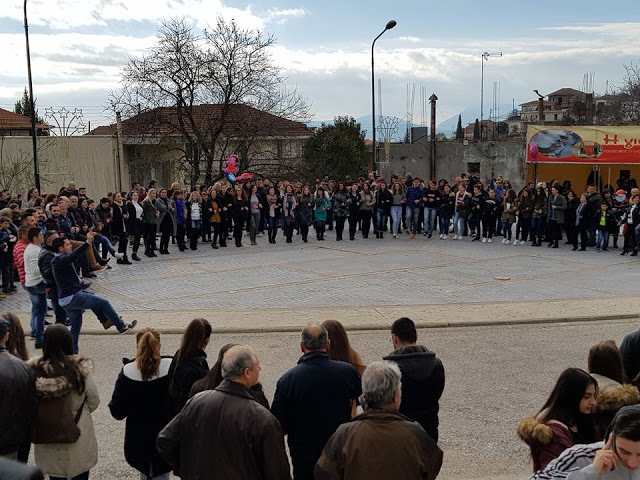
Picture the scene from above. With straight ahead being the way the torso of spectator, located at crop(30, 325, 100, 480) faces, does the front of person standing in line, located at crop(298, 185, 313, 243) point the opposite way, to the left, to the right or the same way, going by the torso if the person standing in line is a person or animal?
the opposite way

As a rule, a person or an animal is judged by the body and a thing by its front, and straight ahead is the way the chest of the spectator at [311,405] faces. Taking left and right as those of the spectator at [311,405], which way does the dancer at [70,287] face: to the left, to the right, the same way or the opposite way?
to the right

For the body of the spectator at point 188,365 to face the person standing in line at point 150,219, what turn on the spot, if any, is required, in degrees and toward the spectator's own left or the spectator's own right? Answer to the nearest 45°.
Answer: approximately 45° to the spectator's own left

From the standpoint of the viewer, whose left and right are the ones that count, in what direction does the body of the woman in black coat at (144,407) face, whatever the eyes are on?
facing away from the viewer

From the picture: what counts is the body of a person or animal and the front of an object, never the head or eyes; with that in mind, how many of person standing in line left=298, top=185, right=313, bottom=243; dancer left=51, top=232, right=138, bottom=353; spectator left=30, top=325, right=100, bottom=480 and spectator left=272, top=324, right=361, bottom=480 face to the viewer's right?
1

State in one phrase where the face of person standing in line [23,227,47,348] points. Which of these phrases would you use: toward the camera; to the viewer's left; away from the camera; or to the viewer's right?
to the viewer's right

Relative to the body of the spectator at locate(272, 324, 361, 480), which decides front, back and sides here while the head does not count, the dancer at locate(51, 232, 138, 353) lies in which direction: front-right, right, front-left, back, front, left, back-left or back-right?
front-left

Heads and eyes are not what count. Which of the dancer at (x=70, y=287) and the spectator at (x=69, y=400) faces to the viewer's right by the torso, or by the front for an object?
the dancer at (x=70, y=287)

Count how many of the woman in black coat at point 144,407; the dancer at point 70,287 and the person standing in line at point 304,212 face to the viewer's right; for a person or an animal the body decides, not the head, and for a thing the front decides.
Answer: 1

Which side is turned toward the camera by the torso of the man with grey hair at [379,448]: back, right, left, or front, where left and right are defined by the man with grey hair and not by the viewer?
back

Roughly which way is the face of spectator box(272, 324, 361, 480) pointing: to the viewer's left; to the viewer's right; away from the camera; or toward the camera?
away from the camera

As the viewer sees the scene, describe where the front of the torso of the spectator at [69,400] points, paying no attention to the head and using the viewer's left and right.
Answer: facing away from the viewer

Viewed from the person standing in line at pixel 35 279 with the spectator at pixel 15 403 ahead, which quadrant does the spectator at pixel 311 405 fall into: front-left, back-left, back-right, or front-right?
front-left

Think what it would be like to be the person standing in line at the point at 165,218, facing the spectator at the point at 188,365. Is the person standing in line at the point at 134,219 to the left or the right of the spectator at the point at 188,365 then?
right

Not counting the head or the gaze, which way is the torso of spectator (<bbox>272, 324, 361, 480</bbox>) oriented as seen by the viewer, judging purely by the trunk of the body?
away from the camera

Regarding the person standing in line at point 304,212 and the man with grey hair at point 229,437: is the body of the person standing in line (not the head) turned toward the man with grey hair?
yes

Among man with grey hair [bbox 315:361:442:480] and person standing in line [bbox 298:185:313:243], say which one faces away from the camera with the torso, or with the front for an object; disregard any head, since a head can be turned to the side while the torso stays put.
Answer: the man with grey hair

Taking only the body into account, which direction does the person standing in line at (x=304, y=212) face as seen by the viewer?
toward the camera

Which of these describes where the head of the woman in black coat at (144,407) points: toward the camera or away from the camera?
away from the camera

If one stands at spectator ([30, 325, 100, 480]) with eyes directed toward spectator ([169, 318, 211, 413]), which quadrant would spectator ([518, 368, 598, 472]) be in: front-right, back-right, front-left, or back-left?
front-right

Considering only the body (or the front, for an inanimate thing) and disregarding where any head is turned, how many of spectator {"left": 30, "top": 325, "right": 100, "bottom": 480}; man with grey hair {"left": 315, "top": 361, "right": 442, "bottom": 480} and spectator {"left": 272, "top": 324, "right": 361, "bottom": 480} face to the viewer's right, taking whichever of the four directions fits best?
0

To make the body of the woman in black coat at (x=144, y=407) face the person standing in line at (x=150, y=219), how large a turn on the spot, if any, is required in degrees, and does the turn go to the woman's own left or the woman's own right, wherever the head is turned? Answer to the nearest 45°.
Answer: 0° — they already face them
